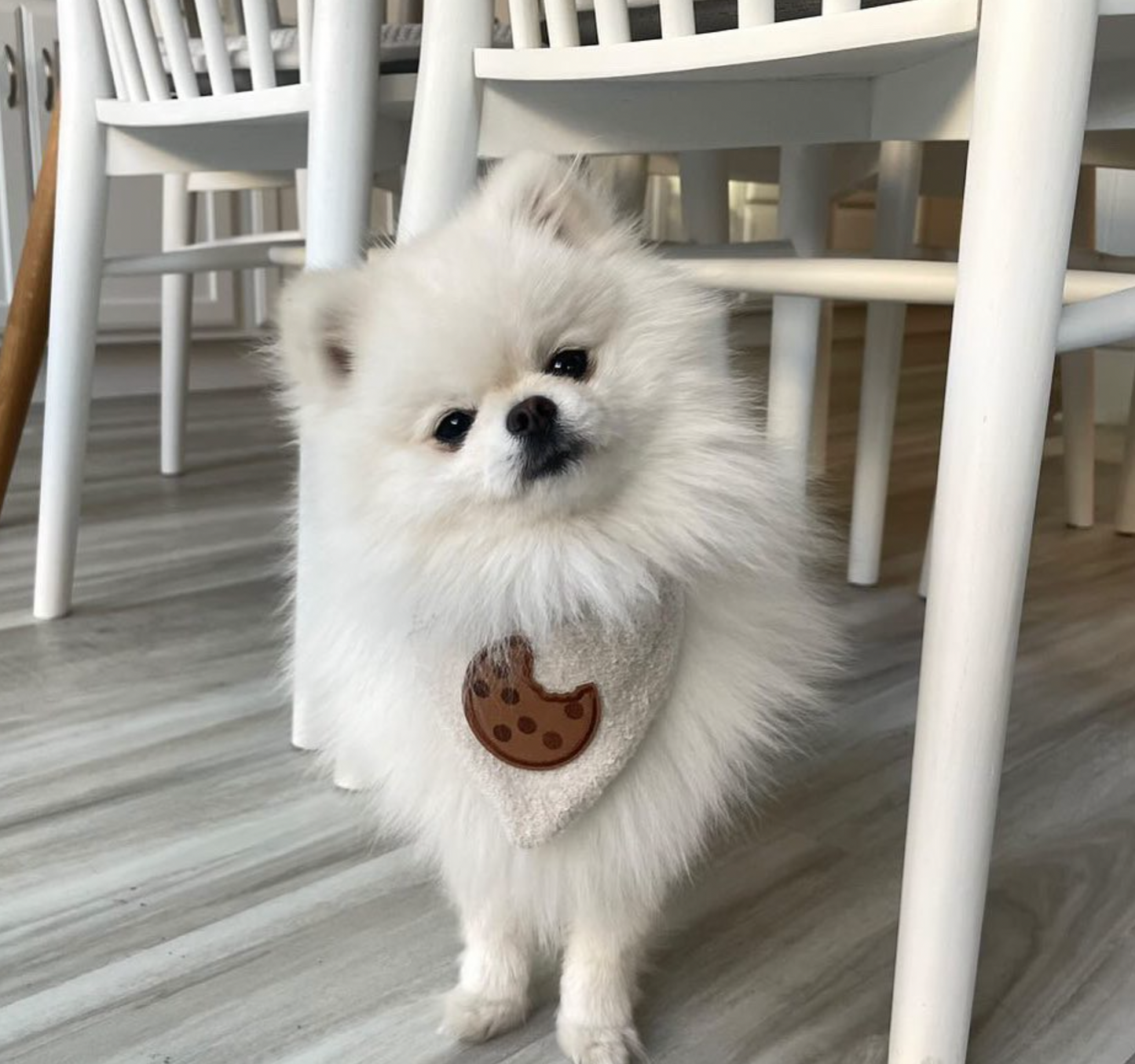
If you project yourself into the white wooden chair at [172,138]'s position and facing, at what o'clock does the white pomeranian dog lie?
The white pomeranian dog is roughly at 4 o'clock from the white wooden chair.

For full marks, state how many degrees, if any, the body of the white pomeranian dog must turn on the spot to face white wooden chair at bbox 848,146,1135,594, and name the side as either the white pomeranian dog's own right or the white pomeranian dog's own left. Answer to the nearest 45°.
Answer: approximately 135° to the white pomeranian dog's own left

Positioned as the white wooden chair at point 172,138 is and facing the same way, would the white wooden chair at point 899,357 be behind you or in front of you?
in front

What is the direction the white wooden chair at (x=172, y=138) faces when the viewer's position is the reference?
facing away from the viewer and to the right of the viewer

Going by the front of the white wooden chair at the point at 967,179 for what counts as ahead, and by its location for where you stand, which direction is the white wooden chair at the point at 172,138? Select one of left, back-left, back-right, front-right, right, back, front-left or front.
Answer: left

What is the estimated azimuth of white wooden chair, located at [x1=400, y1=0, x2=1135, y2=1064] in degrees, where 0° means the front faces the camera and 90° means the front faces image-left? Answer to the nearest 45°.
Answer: approximately 225°
